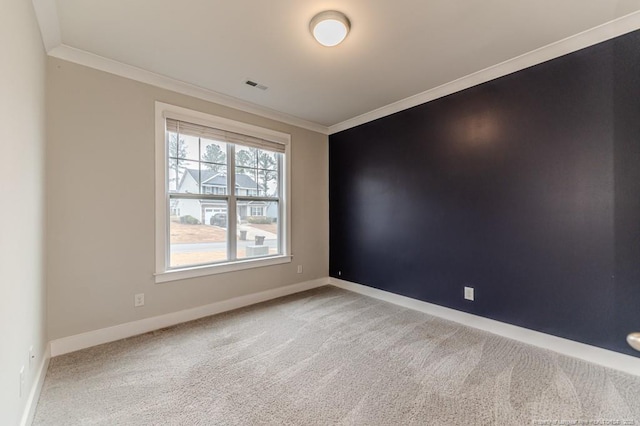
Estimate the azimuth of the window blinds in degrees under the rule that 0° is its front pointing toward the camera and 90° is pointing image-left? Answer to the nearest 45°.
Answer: approximately 315°

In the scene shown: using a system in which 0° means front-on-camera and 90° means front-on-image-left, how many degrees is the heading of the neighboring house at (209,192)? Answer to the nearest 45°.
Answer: approximately 315°

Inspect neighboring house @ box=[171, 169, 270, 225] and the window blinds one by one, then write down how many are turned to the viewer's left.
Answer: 0

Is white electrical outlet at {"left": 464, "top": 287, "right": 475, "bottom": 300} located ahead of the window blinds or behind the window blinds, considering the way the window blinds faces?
ahead
